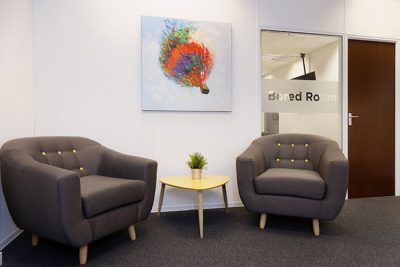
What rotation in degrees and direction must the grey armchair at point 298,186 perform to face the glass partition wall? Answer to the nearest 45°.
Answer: approximately 180°

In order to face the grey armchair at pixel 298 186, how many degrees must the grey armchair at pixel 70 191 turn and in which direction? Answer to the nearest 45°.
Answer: approximately 45° to its left

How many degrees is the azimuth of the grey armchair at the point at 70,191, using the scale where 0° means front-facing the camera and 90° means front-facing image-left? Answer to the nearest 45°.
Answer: approximately 315°

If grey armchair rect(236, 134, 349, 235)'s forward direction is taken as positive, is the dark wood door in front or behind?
behind

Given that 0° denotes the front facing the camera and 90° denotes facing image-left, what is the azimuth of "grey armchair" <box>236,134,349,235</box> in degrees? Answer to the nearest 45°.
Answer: approximately 0°

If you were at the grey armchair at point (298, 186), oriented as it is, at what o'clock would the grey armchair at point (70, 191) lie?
the grey armchair at point (70, 191) is roughly at 2 o'clock from the grey armchair at point (298, 186).

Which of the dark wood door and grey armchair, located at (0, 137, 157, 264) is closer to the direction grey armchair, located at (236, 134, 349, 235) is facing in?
the grey armchair

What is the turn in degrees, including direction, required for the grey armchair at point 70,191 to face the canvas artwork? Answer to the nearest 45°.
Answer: approximately 90° to its left
